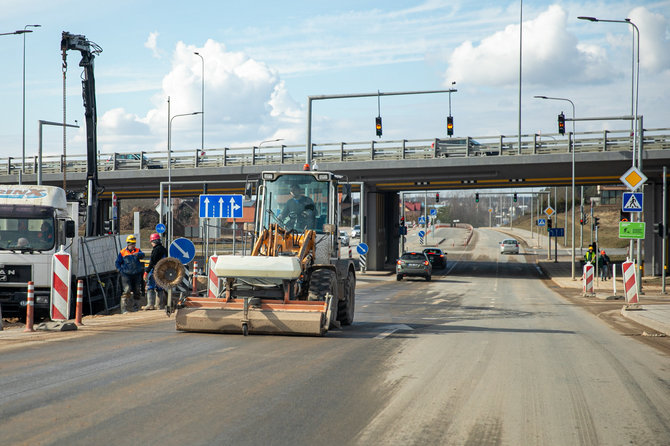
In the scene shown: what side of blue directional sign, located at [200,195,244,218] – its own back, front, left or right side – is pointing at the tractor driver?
front

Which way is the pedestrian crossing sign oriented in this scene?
toward the camera

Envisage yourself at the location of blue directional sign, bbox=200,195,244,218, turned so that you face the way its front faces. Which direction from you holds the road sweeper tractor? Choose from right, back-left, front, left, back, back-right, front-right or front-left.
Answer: front

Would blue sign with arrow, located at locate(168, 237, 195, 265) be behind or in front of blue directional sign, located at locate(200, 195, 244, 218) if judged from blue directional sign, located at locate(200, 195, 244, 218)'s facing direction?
in front

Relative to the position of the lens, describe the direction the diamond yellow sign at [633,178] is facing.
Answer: facing the viewer

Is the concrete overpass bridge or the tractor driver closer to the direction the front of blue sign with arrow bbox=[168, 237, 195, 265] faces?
the tractor driver

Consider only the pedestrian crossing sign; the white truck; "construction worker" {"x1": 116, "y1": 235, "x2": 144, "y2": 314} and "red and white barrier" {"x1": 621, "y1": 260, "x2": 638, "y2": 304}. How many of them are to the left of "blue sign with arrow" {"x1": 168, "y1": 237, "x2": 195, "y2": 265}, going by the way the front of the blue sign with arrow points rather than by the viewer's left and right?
2

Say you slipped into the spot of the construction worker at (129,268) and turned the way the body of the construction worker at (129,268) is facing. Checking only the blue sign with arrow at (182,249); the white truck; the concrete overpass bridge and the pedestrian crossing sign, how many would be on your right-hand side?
1

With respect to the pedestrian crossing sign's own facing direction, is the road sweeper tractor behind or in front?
in front

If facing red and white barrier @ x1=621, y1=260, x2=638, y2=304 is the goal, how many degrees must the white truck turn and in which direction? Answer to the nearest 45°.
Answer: approximately 90° to its left

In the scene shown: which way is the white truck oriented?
toward the camera

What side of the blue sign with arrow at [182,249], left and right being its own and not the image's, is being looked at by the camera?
front

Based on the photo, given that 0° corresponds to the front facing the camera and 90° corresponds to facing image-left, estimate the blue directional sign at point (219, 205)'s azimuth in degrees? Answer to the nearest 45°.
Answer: approximately 0°

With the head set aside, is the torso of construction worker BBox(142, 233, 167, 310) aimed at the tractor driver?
no

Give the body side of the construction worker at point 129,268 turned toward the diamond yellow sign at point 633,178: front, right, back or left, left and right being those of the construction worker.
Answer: left

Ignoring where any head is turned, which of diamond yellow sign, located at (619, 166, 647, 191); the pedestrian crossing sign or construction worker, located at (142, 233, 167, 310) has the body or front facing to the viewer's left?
the construction worker
